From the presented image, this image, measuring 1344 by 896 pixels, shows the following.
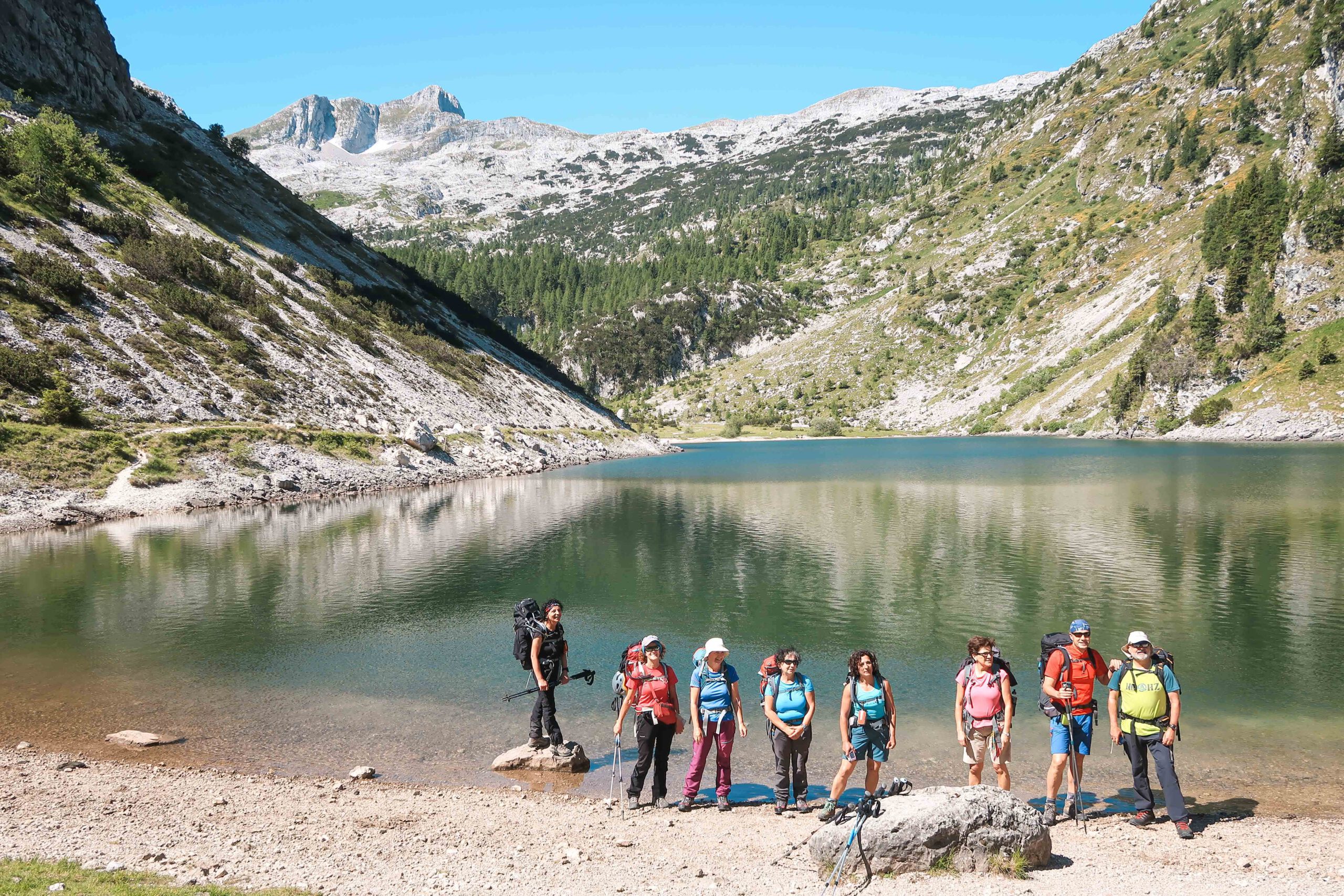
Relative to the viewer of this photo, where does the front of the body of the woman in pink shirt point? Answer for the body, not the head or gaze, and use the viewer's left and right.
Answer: facing the viewer

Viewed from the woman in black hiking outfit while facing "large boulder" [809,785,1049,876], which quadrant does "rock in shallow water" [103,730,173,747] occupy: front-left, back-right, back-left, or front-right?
back-right

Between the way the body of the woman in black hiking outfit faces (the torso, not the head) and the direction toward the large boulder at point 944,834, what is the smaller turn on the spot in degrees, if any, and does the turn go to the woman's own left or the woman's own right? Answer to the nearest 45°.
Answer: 0° — they already face it

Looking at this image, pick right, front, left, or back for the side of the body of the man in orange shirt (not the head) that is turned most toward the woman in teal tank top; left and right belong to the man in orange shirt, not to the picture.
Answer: right

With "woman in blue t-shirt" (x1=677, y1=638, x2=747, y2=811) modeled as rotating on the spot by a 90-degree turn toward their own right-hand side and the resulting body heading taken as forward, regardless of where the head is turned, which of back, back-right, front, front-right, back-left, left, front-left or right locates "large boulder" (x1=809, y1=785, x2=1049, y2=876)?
back-left

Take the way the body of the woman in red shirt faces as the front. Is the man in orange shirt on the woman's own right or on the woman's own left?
on the woman's own left

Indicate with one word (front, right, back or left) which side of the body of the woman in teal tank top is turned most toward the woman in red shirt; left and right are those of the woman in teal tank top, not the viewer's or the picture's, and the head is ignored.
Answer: right

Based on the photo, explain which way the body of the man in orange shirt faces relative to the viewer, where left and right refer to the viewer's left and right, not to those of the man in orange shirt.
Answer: facing the viewer and to the right of the viewer

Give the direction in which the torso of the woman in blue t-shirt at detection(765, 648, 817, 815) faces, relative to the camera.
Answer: toward the camera

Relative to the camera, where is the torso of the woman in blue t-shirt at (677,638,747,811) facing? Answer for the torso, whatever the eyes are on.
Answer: toward the camera

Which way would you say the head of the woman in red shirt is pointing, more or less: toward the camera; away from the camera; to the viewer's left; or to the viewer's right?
toward the camera

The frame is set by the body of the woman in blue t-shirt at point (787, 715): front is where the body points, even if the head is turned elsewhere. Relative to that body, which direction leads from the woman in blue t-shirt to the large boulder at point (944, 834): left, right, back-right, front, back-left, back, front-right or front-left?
front-left
